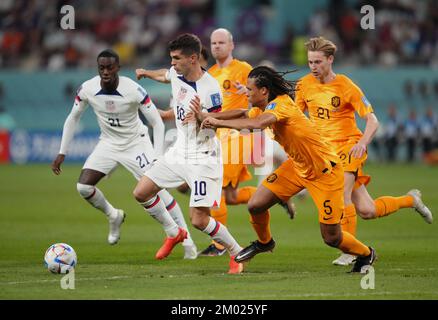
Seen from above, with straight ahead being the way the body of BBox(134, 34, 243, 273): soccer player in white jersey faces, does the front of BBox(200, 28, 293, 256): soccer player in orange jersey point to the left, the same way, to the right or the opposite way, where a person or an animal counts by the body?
the same way

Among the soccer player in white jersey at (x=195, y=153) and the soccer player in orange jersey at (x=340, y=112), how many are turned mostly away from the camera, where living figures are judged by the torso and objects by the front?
0

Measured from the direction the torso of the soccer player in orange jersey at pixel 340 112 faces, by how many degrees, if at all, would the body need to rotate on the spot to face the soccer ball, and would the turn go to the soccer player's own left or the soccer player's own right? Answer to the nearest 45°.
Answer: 0° — they already face it

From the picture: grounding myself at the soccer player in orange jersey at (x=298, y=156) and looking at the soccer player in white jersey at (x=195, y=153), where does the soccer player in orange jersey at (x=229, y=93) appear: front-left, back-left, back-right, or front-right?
front-right

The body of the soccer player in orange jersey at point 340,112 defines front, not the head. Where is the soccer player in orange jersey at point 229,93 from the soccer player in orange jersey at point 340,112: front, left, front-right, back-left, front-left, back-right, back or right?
right

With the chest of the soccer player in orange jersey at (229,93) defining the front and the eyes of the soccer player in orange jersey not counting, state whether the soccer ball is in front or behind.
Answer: in front

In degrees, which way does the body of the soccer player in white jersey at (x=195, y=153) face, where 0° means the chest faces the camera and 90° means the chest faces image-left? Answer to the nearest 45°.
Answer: approximately 45°

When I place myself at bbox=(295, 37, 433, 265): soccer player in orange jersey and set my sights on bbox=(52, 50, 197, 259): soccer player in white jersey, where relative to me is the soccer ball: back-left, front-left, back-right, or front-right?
front-left

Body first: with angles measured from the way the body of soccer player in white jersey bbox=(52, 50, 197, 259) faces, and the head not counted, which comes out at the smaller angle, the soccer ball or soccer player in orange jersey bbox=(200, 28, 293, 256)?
the soccer ball

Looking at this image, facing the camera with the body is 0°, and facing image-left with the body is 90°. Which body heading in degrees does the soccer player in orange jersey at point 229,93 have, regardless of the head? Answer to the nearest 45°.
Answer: approximately 45°

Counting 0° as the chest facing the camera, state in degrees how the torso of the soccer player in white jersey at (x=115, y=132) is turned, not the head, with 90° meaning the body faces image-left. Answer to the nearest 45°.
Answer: approximately 0°

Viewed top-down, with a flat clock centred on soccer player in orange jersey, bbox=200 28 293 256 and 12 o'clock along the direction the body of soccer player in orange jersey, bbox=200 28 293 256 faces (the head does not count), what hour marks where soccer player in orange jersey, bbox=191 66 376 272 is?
soccer player in orange jersey, bbox=191 66 376 272 is roughly at 10 o'clock from soccer player in orange jersey, bbox=200 28 293 256.

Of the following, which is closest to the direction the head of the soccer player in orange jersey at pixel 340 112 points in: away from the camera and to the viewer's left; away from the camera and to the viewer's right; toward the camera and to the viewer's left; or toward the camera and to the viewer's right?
toward the camera and to the viewer's left

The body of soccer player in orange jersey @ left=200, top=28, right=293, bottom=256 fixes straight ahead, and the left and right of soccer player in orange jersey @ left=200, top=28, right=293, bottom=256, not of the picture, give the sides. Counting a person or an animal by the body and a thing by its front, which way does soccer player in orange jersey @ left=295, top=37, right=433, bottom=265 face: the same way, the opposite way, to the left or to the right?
the same way

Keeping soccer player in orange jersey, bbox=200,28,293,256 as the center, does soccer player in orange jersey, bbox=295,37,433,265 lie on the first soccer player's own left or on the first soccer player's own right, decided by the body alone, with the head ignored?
on the first soccer player's own left

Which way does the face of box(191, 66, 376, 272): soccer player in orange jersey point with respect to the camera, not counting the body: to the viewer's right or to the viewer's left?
to the viewer's left

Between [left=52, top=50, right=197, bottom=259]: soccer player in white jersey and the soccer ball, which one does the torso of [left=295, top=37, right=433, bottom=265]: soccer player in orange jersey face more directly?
the soccer ball
